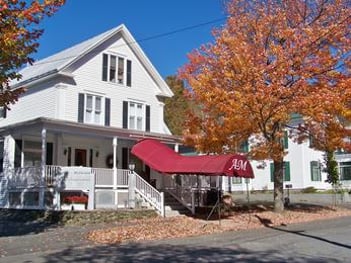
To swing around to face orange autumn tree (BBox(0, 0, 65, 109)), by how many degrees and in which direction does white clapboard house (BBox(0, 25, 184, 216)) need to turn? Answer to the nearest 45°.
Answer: approximately 45° to its right

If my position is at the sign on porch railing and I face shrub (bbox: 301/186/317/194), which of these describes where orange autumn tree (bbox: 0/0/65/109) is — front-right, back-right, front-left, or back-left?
back-right

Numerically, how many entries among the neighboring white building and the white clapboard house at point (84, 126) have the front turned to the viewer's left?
0

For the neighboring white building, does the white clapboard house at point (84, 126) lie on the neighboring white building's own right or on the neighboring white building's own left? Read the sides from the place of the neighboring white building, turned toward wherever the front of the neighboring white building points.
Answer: on the neighboring white building's own right

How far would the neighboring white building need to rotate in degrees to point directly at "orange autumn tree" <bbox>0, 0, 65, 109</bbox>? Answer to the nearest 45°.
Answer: approximately 45° to its right

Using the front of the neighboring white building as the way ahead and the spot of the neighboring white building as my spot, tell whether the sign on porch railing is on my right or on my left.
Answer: on my right

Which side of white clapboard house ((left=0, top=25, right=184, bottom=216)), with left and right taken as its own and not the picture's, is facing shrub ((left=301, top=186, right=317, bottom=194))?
left

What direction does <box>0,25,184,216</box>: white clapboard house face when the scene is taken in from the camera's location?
facing the viewer and to the right of the viewer

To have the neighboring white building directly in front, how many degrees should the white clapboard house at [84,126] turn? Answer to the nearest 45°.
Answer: approximately 90° to its left
